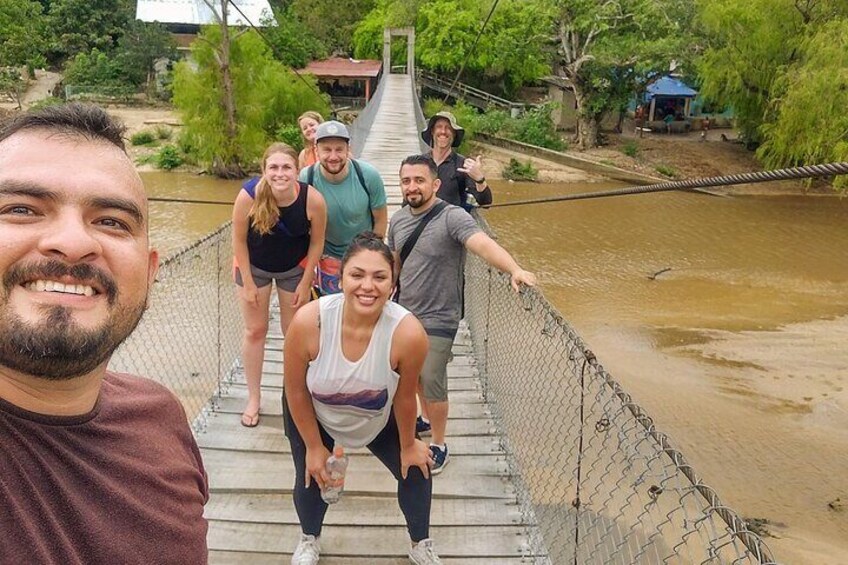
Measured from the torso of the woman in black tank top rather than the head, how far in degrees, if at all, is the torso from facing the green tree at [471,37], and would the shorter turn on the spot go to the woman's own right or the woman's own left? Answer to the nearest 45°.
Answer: approximately 180°

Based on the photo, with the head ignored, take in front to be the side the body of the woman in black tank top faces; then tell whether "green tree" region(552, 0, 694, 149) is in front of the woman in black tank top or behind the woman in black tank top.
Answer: behind

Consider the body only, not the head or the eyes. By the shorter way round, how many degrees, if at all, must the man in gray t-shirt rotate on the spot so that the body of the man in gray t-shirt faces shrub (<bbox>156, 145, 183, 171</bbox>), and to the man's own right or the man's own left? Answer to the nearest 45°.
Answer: approximately 90° to the man's own right

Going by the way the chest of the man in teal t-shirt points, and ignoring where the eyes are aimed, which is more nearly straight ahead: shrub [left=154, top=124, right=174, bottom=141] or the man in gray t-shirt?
the man in gray t-shirt

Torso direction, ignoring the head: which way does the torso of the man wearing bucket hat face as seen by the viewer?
toward the camera

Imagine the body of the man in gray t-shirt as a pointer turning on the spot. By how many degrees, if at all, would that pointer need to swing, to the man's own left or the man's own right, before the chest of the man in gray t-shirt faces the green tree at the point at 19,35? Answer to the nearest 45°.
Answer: approximately 90° to the man's own right

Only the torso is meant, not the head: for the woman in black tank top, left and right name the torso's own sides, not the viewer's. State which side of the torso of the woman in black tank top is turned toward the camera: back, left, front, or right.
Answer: front

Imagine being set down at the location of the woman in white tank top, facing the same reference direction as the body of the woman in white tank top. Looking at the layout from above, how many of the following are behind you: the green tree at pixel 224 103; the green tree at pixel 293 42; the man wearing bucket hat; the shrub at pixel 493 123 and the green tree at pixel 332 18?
5

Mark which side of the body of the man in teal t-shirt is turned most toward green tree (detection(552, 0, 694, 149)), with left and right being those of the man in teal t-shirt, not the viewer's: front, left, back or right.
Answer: back

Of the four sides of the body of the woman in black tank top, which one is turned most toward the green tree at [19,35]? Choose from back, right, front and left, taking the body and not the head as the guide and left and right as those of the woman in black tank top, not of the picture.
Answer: back

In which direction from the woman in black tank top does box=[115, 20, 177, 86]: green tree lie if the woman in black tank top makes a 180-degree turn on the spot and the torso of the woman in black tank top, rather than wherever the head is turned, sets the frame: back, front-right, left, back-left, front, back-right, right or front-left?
front

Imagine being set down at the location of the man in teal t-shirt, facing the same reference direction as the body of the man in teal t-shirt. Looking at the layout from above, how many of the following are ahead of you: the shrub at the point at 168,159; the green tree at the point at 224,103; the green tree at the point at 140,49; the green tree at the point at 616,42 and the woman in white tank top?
1

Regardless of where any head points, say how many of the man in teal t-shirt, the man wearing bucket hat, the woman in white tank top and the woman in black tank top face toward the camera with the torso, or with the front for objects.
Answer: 4

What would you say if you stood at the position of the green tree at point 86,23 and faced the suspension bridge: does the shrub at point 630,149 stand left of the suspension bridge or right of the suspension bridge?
left
